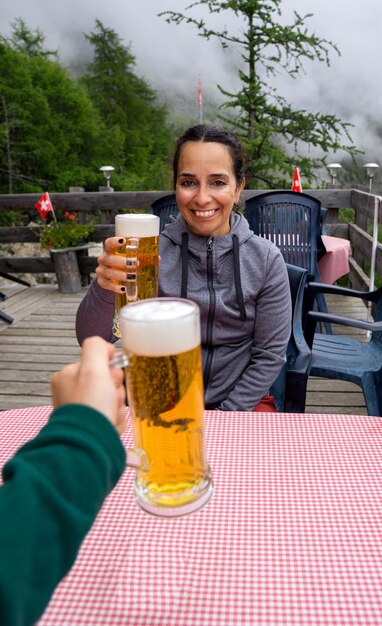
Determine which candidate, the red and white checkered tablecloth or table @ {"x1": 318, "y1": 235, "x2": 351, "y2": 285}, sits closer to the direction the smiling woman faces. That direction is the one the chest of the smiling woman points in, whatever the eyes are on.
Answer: the red and white checkered tablecloth

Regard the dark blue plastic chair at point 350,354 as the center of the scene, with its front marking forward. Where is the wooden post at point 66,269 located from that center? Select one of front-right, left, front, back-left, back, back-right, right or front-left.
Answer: front-right

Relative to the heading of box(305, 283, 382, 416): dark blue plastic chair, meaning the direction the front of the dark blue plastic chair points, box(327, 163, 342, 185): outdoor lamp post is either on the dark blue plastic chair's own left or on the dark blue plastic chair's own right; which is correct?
on the dark blue plastic chair's own right

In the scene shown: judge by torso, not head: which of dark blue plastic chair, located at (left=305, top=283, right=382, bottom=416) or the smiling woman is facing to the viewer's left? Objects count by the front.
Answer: the dark blue plastic chair

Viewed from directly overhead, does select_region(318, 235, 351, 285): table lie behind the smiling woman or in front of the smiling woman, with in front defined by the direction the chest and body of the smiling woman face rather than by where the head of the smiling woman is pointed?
behind

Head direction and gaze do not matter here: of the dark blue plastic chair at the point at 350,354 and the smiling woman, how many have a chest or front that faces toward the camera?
1

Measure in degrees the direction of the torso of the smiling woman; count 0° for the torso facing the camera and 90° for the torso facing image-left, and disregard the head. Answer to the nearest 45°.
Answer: approximately 0°

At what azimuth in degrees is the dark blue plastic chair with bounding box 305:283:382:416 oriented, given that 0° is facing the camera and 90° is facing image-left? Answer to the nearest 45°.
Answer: approximately 90°
